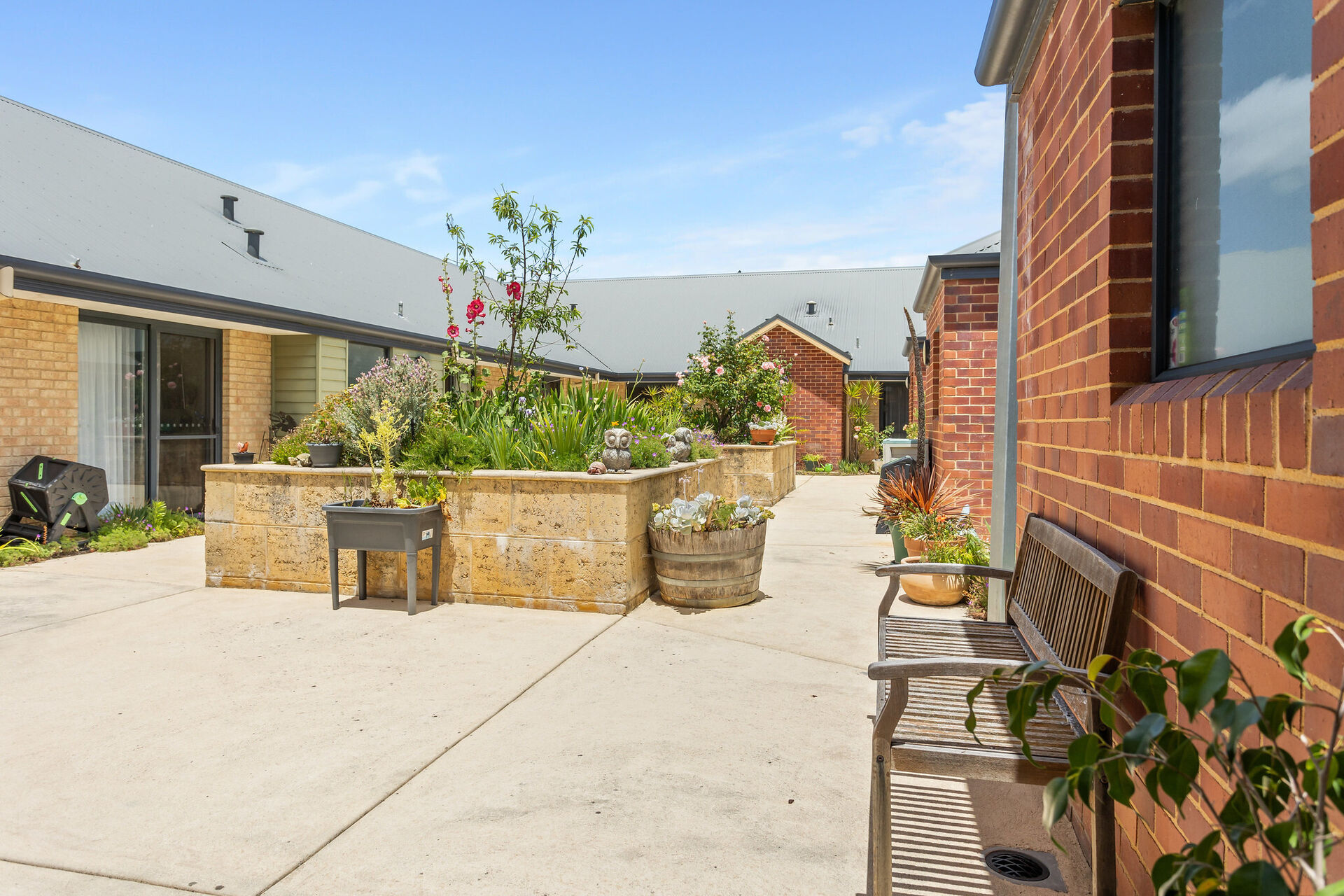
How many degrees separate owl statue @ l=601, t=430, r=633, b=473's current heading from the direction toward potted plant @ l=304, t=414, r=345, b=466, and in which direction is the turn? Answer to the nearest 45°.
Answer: approximately 90° to its right

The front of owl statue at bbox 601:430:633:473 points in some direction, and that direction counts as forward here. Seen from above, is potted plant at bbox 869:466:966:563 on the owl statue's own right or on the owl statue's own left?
on the owl statue's own left

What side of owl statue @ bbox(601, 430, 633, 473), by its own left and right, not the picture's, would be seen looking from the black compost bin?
right

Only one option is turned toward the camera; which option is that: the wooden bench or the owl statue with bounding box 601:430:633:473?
the owl statue

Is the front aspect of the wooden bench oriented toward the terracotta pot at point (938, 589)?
no

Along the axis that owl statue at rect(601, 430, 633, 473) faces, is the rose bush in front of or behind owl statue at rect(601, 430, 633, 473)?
behind

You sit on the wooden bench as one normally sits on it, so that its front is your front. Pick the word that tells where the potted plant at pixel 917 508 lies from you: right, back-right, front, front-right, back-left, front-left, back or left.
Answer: right

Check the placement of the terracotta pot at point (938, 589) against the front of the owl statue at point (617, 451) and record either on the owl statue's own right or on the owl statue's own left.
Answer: on the owl statue's own left

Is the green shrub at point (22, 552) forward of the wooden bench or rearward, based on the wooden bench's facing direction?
forward

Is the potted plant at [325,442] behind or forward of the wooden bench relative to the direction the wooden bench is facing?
forward

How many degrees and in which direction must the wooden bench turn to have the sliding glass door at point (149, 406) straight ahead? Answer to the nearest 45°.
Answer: approximately 45° to its right

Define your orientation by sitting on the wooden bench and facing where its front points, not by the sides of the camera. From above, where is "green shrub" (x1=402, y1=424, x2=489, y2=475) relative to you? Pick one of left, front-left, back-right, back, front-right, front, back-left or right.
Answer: front-right

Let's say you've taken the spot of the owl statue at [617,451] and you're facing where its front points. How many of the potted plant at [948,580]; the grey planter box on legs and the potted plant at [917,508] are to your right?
1

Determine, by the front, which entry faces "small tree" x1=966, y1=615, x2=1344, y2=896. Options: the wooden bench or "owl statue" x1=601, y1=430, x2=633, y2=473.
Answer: the owl statue

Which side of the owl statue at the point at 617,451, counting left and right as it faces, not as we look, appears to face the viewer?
front

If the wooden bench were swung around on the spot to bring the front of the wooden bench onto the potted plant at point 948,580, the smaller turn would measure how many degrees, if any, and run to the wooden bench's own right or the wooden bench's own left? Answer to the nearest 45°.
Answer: approximately 90° to the wooden bench's own right

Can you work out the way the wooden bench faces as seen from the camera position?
facing to the left of the viewer

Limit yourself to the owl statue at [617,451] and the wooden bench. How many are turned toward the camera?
1

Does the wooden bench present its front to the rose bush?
no

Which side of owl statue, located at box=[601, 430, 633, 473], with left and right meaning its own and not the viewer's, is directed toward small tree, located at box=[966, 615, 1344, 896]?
front

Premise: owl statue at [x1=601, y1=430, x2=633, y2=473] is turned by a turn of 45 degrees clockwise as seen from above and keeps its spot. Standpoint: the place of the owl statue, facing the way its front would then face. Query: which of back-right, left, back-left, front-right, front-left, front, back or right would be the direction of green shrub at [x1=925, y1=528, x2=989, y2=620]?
back-left
